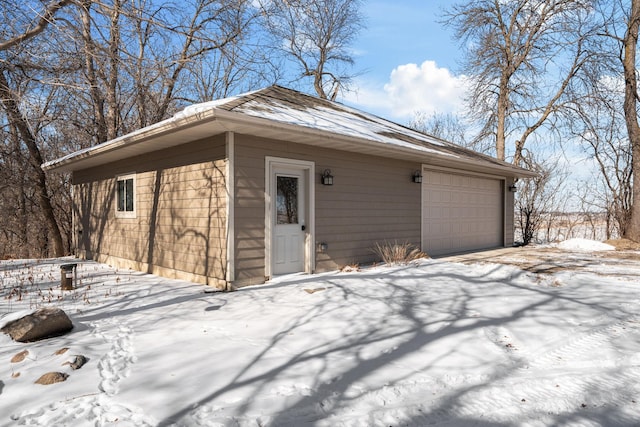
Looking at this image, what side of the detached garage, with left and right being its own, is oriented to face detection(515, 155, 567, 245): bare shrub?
left

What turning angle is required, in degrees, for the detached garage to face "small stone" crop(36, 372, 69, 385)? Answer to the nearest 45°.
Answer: approximately 45° to its right

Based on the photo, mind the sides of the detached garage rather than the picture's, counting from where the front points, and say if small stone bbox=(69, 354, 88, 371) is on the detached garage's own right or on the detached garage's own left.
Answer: on the detached garage's own right

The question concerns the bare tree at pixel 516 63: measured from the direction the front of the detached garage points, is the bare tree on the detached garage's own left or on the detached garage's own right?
on the detached garage's own left

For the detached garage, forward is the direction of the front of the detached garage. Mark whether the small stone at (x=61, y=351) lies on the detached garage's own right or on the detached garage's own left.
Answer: on the detached garage's own right

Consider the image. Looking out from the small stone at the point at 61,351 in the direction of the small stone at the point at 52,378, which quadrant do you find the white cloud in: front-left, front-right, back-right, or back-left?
back-left

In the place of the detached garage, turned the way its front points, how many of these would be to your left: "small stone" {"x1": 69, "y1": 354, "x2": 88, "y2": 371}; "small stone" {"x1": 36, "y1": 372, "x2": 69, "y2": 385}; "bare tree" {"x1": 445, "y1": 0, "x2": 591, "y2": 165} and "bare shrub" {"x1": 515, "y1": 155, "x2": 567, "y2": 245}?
2

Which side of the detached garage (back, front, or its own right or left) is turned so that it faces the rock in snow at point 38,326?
right

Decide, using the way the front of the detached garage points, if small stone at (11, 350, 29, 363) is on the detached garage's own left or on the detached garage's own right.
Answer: on the detached garage's own right

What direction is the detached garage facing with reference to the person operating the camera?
facing the viewer and to the right of the viewer

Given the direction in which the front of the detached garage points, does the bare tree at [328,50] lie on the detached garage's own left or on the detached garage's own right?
on the detached garage's own left

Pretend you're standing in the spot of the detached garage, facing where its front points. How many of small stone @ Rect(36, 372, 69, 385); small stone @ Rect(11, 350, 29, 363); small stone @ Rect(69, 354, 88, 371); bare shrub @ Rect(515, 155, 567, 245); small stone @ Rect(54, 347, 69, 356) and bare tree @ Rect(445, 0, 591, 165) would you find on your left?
2
